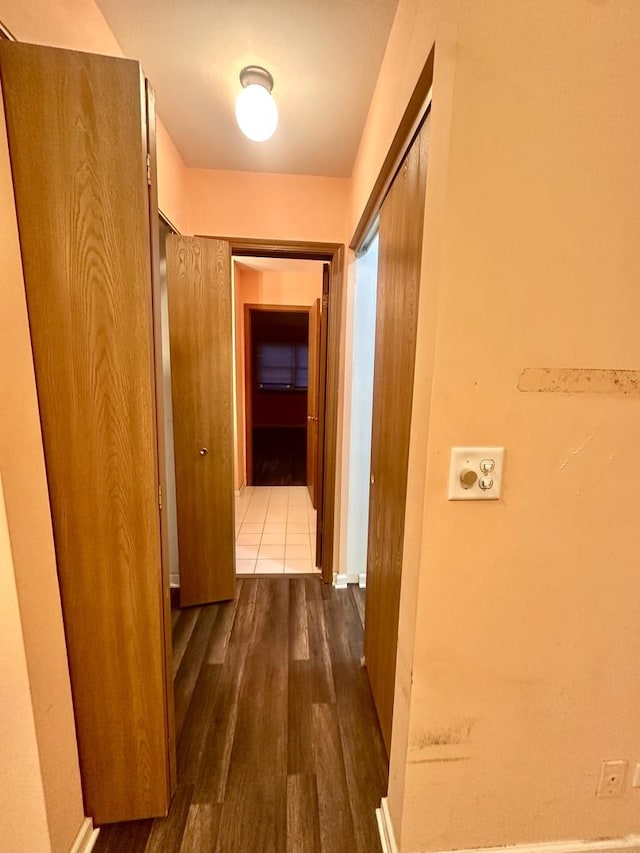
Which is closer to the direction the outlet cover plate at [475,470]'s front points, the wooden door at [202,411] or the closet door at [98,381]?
the closet door

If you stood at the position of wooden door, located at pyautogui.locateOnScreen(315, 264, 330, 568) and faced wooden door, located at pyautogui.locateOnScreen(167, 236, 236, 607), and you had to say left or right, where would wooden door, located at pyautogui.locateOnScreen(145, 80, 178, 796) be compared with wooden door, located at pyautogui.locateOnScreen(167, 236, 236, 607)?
left

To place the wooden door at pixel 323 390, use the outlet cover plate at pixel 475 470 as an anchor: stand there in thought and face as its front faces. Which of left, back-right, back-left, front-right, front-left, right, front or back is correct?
back-right

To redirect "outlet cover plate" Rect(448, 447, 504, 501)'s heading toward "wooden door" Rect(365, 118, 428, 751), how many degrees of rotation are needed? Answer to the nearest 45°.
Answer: approximately 135° to its right
